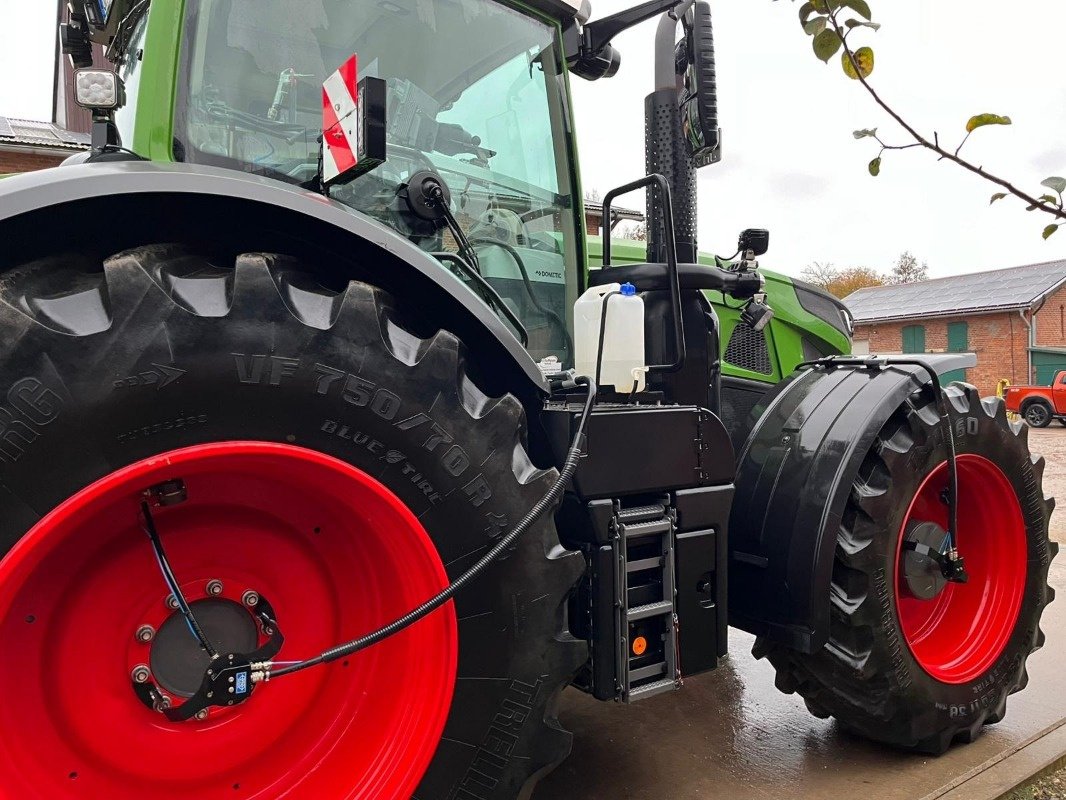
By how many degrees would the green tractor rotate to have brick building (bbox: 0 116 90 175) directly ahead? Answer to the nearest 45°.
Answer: approximately 90° to its left

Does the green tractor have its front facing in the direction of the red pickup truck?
yes

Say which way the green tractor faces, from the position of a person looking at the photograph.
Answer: facing away from the viewer and to the right of the viewer

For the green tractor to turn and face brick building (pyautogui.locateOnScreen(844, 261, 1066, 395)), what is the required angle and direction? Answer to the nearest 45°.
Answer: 0° — it already faces it

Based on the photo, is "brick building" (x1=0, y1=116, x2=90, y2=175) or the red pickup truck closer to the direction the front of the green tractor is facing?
the red pickup truck
